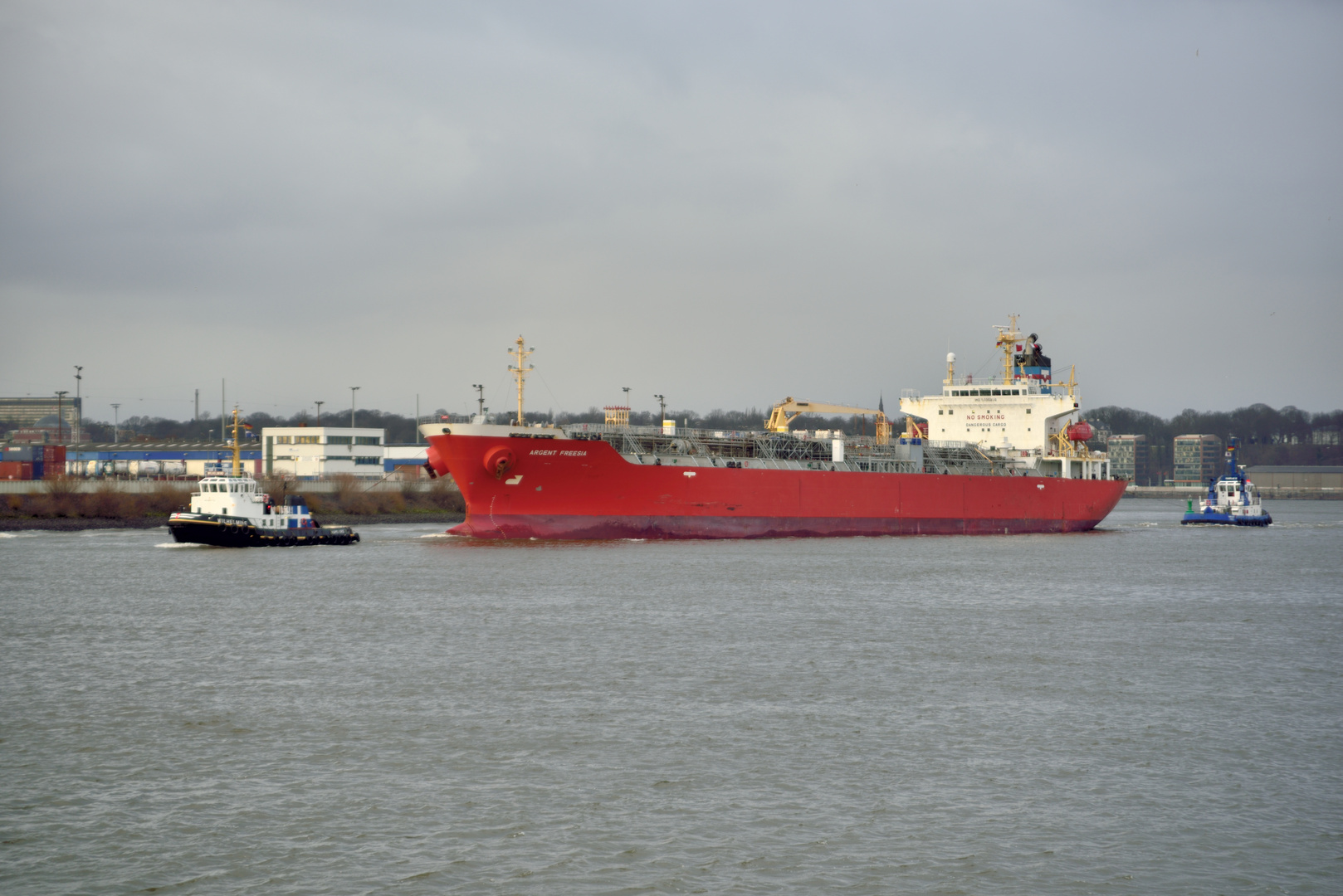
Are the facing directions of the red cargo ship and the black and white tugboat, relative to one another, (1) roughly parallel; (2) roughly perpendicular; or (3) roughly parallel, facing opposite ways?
roughly parallel

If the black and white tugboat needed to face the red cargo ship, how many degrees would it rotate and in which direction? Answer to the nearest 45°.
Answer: approximately 180°

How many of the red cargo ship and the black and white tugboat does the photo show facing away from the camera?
0

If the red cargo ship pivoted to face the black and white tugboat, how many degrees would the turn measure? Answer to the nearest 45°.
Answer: approximately 45° to its right

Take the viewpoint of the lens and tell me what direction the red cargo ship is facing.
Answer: facing the viewer and to the left of the viewer

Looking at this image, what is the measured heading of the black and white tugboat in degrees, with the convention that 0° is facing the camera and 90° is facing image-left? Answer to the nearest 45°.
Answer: approximately 90°
